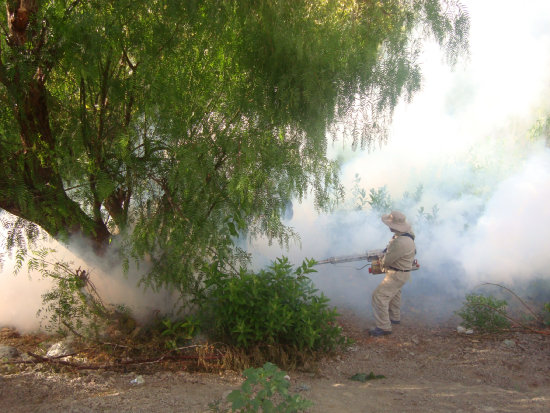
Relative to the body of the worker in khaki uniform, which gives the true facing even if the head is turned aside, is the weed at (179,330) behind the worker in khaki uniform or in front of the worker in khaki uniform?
in front

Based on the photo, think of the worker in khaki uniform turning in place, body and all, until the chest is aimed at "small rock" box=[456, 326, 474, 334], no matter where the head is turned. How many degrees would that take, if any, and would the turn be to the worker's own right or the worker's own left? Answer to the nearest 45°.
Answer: approximately 180°

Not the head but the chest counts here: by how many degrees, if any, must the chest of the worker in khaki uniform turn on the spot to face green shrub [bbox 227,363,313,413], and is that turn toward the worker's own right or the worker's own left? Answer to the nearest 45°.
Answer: approximately 90° to the worker's own left

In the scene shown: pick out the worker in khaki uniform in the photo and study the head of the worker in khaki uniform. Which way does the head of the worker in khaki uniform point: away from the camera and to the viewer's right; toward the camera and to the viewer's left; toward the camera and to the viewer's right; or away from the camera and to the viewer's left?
away from the camera and to the viewer's left

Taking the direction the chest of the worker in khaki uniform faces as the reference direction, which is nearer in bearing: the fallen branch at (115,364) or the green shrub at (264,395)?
the fallen branch

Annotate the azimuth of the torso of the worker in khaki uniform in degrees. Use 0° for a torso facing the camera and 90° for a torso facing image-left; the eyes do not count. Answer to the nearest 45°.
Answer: approximately 90°

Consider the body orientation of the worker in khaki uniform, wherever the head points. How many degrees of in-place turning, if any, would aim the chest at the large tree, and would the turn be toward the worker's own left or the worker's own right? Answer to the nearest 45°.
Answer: approximately 45° to the worker's own left

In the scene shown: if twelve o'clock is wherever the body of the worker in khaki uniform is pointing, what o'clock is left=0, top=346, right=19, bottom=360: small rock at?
The small rock is roughly at 11 o'clock from the worker in khaki uniform.

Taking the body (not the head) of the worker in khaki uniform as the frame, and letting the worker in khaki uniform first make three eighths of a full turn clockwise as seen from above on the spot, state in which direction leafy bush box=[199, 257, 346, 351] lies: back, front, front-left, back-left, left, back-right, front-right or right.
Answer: back

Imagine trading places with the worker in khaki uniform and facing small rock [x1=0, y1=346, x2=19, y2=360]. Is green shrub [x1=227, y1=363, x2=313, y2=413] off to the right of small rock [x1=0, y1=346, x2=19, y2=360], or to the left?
left

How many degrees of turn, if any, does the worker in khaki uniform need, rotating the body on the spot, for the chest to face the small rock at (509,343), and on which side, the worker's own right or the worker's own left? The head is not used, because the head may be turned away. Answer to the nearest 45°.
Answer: approximately 180°

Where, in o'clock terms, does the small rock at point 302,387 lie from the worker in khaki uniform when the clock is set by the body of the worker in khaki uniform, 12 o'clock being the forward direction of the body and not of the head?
The small rock is roughly at 10 o'clock from the worker in khaki uniform.

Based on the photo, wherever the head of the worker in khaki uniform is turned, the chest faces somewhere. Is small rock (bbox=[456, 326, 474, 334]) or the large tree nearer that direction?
the large tree

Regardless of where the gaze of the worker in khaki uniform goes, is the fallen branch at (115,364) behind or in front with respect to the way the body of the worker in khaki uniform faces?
in front

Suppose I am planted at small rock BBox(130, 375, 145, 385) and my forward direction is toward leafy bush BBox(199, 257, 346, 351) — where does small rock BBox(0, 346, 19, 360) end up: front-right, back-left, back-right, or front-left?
back-left
